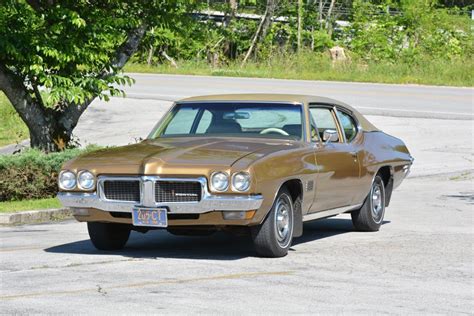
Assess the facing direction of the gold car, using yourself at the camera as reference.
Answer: facing the viewer and to the left of the viewer

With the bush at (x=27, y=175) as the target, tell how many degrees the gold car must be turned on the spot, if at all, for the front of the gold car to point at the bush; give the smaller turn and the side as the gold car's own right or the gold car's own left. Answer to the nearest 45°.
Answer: approximately 90° to the gold car's own right

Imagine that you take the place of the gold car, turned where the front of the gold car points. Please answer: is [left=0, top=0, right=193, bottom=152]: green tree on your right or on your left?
on your right
